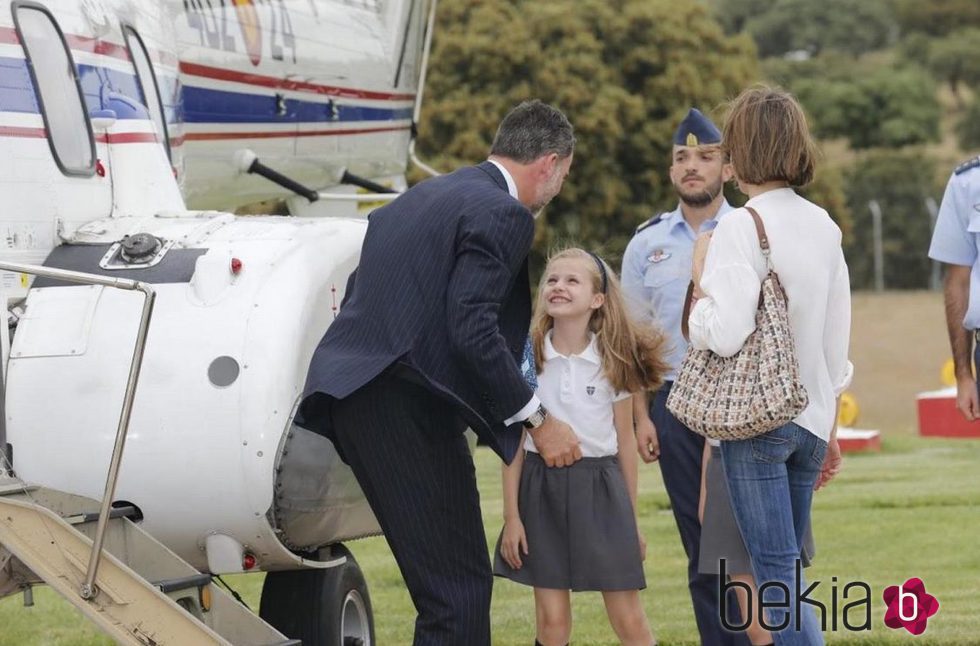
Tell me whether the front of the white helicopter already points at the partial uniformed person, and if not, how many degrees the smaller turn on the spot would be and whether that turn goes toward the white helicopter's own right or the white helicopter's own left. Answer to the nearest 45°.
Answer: approximately 135° to the white helicopter's own left

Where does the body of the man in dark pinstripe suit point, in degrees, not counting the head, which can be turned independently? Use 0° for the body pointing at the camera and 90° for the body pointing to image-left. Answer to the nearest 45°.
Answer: approximately 225°

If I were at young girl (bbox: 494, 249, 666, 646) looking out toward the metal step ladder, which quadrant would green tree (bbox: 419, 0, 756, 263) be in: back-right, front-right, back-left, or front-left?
back-right

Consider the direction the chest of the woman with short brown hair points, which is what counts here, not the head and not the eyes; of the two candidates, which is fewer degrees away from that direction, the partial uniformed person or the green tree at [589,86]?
the green tree

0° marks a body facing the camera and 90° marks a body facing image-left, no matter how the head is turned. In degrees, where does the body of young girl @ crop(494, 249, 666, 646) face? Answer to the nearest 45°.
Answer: approximately 0°

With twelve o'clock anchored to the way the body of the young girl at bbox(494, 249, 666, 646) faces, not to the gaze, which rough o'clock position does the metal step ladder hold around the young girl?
The metal step ladder is roughly at 2 o'clock from the young girl.

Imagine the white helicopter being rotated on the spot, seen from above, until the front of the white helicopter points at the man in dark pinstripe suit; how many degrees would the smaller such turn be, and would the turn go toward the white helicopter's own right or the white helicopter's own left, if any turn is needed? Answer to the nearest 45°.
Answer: approximately 90° to the white helicopter's own left

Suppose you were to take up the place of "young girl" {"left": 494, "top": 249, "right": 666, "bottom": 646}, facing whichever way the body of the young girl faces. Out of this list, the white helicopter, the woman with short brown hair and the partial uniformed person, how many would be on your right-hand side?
1

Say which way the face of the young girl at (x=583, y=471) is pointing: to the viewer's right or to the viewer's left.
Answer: to the viewer's left

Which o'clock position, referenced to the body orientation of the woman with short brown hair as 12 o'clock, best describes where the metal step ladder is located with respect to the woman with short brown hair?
The metal step ladder is roughly at 10 o'clock from the woman with short brown hair.
